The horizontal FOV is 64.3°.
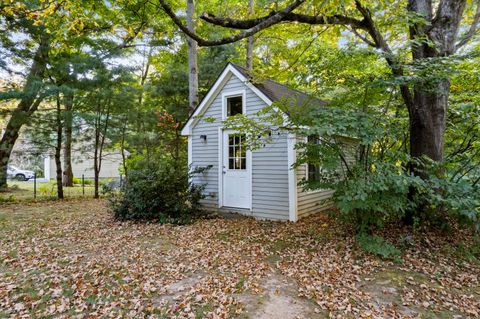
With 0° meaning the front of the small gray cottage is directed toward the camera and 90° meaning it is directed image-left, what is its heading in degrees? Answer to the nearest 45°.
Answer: approximately 45°

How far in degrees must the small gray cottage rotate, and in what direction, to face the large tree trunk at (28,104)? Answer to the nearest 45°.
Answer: approximately 45° to its right

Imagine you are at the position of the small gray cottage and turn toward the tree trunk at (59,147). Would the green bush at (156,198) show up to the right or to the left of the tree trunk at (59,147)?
left

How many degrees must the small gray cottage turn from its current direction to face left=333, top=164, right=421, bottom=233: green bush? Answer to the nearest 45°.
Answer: approximately 90° to its left

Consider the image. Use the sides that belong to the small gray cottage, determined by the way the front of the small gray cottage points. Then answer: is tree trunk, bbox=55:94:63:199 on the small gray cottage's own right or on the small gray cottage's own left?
on the small gray cottage's own right
